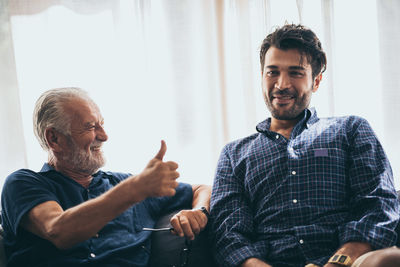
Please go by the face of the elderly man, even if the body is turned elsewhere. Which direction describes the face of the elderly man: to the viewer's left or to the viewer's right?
to the viewer's right

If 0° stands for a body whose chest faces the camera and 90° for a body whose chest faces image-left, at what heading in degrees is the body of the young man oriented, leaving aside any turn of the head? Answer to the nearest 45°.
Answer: approximately 0°
